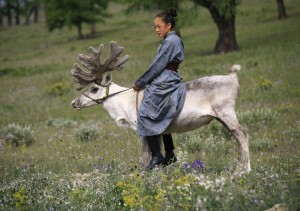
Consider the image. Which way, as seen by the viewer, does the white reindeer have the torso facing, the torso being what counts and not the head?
to the viewer's left

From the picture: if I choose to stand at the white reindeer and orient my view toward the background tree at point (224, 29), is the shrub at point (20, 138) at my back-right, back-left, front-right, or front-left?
front-left

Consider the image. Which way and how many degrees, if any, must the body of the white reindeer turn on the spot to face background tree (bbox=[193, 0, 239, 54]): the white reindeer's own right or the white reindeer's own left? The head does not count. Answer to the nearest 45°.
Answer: approximately 90° to the white reindeer's own right

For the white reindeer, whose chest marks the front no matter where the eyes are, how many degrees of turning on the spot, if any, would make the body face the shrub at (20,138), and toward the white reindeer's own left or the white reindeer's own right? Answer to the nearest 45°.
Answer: approximately 45° to the white reindeer's own right

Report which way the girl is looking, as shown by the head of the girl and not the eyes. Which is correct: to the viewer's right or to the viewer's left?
to the viewer's left

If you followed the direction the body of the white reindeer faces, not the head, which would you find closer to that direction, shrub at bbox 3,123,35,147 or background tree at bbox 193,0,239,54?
the shrub
